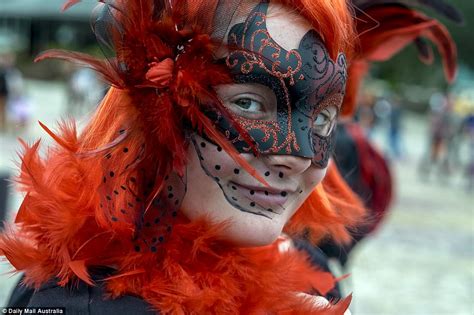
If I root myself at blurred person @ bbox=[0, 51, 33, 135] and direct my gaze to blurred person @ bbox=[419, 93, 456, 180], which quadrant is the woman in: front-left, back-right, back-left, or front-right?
front-right

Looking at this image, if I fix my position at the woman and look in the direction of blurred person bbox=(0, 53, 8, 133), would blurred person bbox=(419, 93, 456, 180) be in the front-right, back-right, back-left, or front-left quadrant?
front-right

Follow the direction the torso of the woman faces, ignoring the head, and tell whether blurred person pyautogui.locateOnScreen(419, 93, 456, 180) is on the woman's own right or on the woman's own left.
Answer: on the woman's own left

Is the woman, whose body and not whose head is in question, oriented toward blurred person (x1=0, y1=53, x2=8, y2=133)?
no

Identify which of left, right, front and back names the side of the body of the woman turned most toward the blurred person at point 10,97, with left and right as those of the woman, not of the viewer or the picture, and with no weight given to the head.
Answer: back
